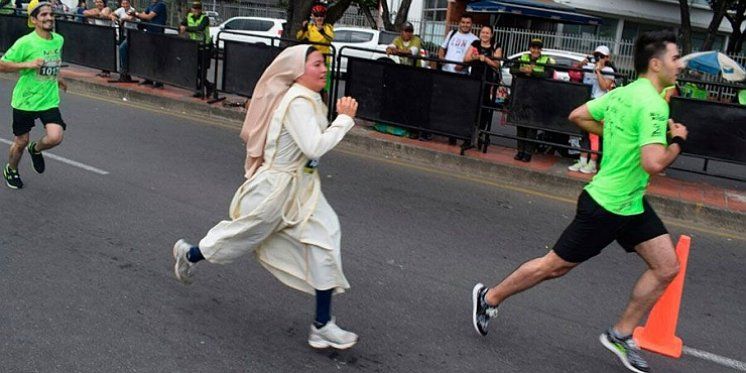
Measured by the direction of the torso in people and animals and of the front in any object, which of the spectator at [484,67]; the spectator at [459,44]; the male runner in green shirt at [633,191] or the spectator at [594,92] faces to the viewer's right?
the male runner in green shirt

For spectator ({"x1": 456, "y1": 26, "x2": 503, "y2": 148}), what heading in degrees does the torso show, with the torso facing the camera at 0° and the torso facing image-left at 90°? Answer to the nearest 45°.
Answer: approximately 0°

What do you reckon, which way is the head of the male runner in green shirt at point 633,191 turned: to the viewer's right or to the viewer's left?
to the viewer's right

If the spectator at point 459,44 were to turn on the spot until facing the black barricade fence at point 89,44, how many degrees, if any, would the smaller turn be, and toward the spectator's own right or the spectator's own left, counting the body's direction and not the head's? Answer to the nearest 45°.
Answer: approximately 135° to the spectator's own right

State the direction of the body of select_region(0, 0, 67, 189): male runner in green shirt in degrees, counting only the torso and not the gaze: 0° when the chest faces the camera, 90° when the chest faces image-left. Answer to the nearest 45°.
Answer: approximately 315°

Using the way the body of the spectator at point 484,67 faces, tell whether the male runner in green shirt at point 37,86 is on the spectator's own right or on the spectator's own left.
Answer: on the spectator's own right
